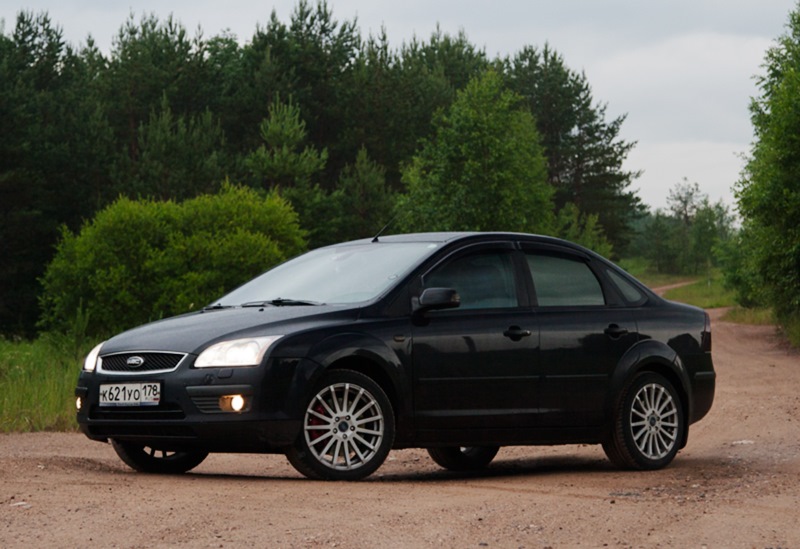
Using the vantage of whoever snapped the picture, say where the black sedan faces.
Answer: facing the viewer and to the left of the viewer
